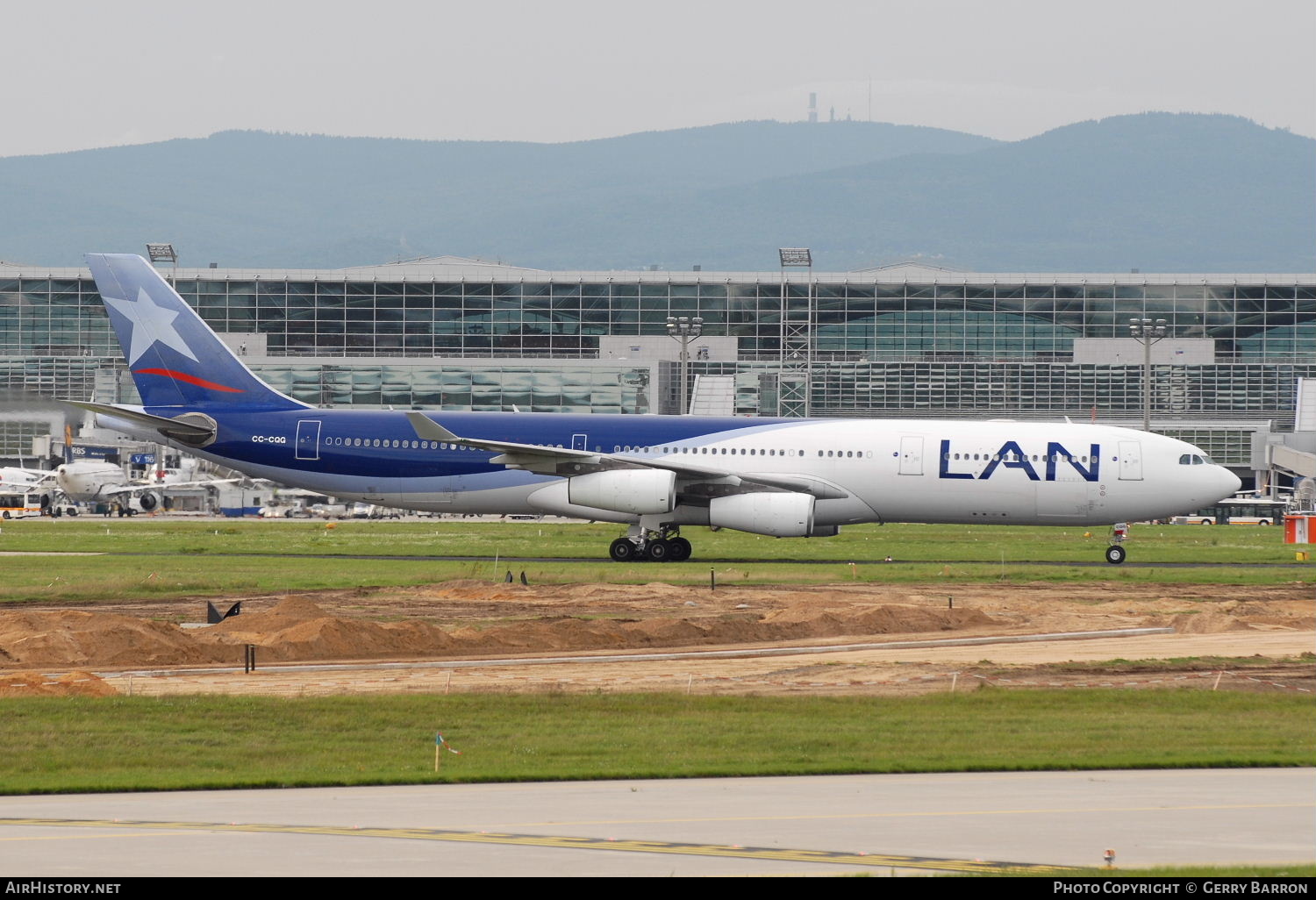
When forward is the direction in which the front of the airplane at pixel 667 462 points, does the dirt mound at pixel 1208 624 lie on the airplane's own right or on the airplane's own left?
on the airplane's own right

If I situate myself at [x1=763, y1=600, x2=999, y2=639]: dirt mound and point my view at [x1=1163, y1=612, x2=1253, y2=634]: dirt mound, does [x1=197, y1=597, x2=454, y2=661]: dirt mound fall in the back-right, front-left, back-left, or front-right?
back-right

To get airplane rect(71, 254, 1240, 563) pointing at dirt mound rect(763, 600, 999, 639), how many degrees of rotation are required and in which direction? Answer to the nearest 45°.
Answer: approximately 90° to its right

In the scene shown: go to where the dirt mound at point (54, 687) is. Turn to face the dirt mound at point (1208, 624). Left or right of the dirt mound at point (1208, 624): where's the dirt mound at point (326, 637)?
left

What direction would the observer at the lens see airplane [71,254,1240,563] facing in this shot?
facing to the right of the viewer

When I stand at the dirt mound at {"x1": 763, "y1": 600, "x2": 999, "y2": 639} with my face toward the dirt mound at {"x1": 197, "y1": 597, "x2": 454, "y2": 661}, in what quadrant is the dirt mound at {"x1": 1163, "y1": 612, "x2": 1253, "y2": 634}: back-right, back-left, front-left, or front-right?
back-left

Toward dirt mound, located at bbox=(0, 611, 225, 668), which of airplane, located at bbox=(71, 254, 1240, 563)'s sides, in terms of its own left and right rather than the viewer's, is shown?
right
